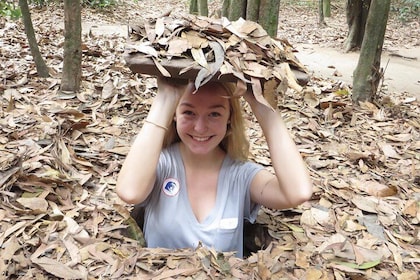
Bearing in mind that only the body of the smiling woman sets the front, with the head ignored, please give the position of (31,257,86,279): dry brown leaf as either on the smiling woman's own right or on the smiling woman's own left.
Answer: on the smiling woman's own right

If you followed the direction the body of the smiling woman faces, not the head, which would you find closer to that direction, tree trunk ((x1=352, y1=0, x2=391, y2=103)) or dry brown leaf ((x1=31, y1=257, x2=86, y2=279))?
the dry brown leaf

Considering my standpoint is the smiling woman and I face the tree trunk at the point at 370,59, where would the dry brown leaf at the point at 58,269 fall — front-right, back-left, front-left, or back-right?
back-left

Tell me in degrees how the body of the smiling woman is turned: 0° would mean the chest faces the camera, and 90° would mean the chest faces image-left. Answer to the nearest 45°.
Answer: approximately 0°

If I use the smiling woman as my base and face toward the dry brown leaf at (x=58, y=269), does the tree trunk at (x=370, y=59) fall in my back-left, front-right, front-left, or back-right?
back-right

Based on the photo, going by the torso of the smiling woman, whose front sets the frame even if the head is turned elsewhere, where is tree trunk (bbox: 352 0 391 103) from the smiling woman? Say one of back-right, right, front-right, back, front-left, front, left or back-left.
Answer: back-left
